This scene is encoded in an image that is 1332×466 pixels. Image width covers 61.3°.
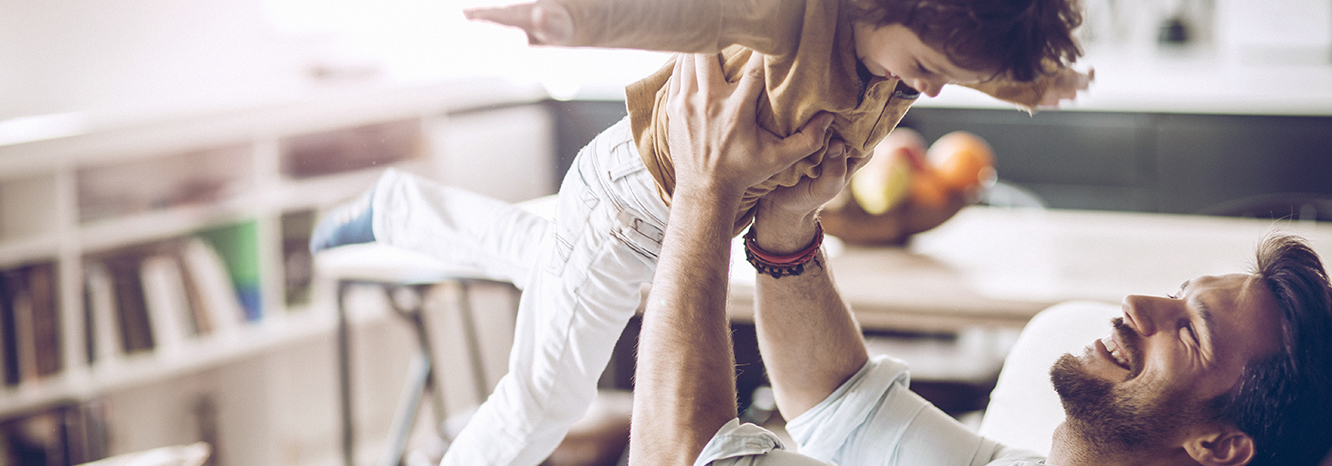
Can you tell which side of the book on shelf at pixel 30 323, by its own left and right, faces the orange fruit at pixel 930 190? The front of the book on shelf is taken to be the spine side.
front

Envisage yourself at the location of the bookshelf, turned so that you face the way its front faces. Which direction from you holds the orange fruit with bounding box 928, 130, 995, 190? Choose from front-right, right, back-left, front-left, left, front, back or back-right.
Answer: front

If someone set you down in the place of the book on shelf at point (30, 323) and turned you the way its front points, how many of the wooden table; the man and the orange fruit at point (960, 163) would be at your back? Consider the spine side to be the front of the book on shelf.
0

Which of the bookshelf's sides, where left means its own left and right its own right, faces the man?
front

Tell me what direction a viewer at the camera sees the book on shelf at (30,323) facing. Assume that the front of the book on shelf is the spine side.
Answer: facing the viewer and to the right of the viewer

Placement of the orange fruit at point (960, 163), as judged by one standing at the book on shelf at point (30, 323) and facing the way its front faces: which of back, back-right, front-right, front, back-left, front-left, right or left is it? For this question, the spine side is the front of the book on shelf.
front

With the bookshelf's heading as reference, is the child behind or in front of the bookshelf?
in front

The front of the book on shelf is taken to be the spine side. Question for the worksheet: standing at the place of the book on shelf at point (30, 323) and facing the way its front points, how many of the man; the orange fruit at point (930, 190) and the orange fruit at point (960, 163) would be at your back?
0

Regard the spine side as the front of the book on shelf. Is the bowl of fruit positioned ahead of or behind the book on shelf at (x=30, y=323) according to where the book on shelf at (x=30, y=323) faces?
ahead

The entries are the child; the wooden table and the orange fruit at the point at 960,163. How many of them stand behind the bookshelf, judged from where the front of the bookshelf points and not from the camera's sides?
0

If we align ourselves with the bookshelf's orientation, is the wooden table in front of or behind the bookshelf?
in front
